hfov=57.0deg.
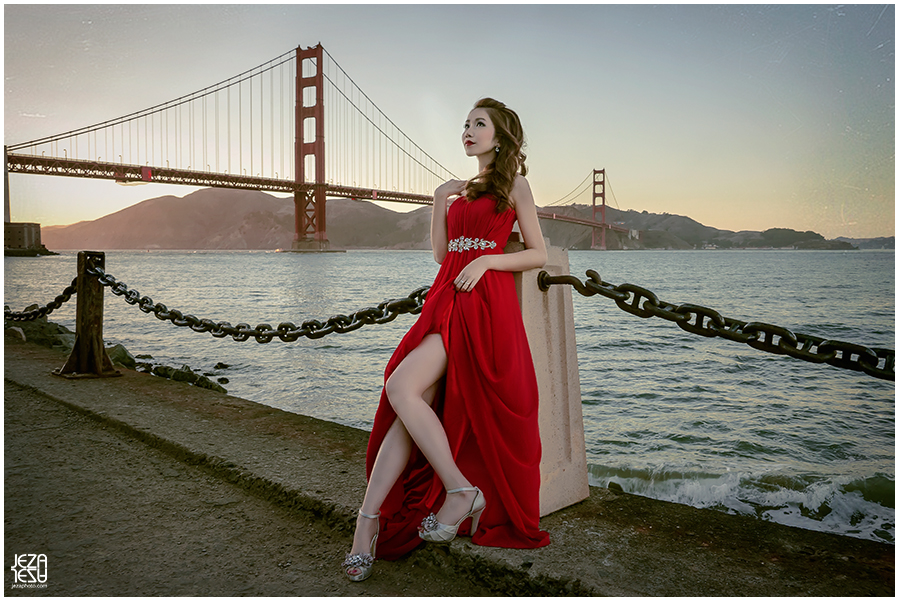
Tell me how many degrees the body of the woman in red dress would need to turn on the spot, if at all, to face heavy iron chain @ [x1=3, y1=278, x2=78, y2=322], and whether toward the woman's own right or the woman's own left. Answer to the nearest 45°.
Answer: approximately 90° to the woman's own right

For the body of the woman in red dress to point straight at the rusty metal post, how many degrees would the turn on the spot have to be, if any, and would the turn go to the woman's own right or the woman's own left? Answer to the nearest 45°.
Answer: approximately 90° to the woman's own right

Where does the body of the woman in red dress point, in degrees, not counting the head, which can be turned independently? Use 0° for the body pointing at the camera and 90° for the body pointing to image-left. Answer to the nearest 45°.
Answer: approximately 45°

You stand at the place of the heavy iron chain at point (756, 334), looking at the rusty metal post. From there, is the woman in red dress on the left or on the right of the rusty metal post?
left

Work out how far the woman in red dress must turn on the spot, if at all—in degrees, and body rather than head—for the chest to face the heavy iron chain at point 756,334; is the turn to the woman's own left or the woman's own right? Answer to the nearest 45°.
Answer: approximately 135° to the woman's own left
